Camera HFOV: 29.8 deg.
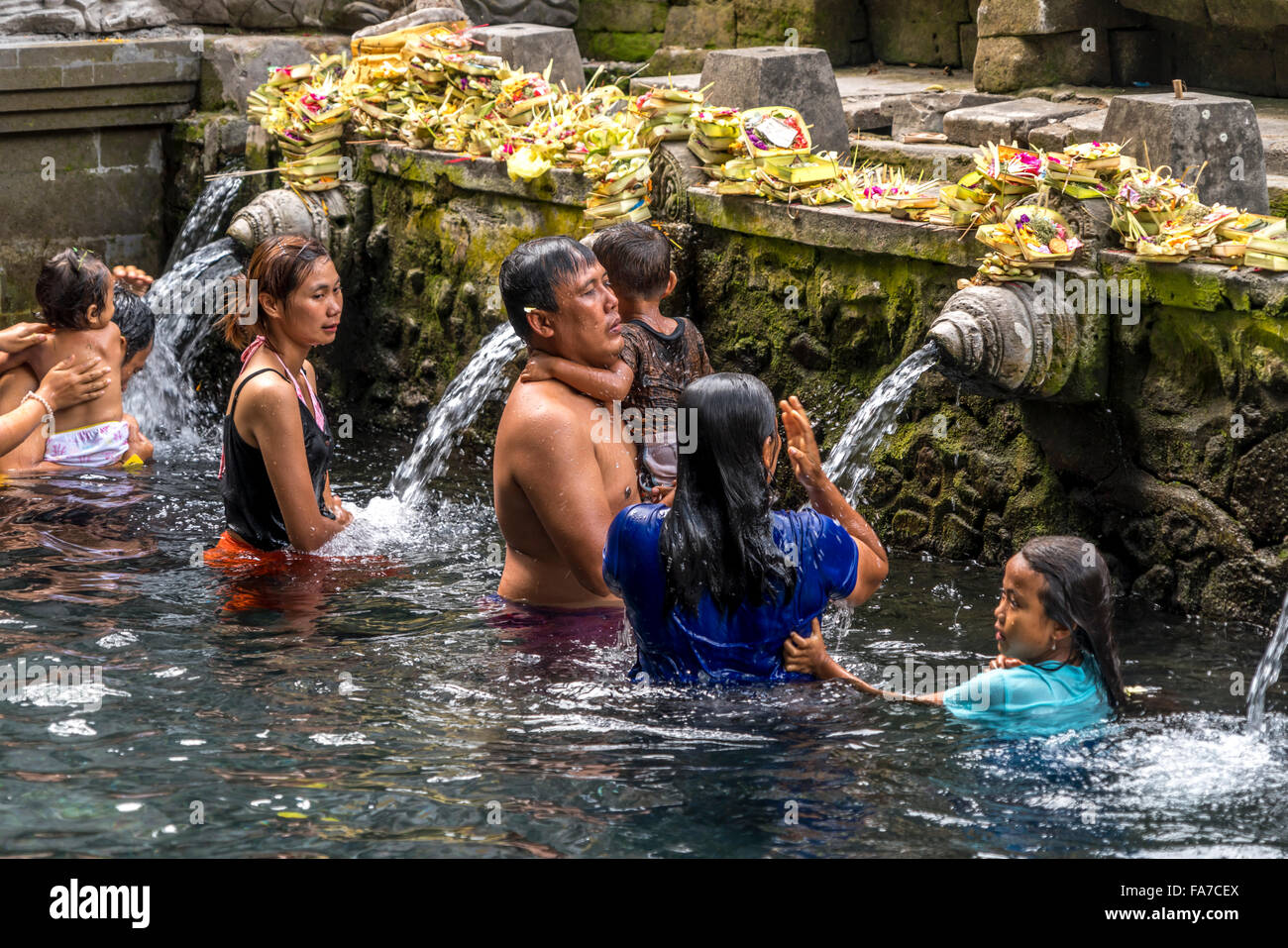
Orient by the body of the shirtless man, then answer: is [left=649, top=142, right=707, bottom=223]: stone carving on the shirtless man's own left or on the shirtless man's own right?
on the shirtless man's own left

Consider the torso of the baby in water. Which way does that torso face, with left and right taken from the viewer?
facing away from the viewer and to the right of the viewer

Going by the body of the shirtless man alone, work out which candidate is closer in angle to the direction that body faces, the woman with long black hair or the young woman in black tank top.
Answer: the woman with long black hair

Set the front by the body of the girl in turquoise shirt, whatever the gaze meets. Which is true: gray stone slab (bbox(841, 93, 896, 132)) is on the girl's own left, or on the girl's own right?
on the girl's own right

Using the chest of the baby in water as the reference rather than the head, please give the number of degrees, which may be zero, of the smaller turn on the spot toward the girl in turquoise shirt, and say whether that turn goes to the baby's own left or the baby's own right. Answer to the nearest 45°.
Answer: approximately 90° to the baby's own right

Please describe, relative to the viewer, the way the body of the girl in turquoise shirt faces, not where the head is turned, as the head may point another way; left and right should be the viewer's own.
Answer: facing to the left of the viewer

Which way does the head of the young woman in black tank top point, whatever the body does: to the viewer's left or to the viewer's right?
to the viewer's right

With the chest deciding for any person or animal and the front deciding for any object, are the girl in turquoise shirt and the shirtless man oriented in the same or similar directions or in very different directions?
very different directions

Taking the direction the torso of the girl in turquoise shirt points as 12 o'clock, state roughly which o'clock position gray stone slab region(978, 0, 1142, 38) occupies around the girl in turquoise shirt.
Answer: The gray stone slab is roughly at 3 o'clock from the girl in turquoise shirt.

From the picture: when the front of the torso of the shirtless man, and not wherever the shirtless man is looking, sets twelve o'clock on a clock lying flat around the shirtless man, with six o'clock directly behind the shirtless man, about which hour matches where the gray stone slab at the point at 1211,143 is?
The gray stone slab is roughly at 11 o'clock from the shirtless man.
